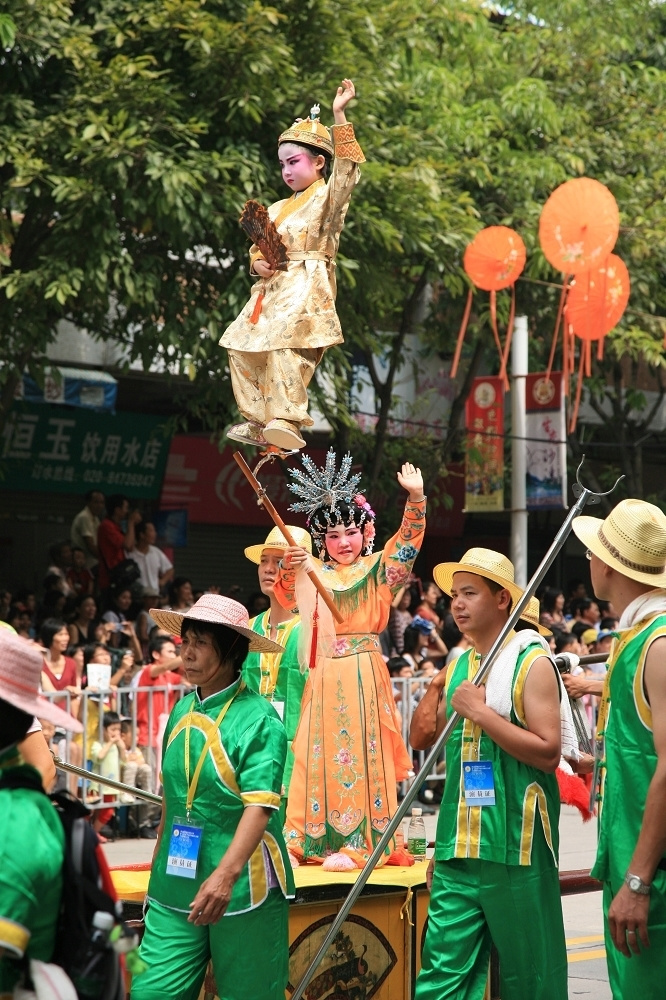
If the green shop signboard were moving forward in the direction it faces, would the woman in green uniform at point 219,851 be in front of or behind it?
in front

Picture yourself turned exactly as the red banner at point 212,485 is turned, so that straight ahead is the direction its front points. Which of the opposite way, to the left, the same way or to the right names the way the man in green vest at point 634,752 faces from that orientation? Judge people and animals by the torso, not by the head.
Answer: to the right

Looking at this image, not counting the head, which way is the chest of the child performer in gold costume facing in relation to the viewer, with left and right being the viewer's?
facing the viewer and to the left of the viewer

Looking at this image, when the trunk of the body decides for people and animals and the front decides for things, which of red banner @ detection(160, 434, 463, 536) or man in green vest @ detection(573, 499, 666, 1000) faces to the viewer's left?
the man in green vest

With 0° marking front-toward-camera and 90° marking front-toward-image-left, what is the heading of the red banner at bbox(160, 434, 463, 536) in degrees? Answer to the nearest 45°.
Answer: approximately 0°

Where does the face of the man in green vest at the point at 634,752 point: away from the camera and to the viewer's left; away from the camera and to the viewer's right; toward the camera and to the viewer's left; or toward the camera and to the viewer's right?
away from the camera and to the viewer's left

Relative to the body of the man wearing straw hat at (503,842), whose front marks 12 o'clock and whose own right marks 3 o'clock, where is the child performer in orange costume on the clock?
The child performer in orange costume is roughly at 4 o'clock from the man wearing straw hat.

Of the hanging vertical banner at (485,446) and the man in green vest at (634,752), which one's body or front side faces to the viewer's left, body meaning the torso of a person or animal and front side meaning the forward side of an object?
the man in green vest
